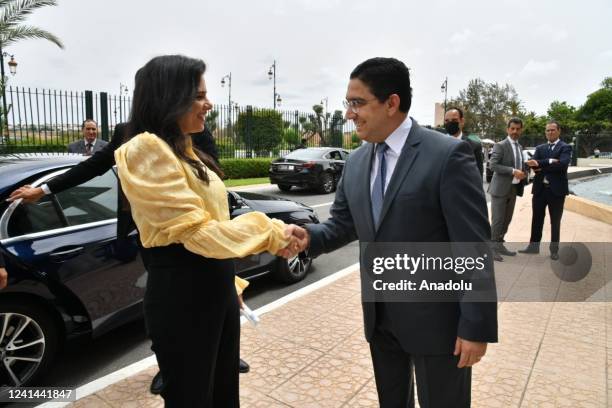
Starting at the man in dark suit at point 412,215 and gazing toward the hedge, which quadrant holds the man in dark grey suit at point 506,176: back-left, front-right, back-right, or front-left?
front-right

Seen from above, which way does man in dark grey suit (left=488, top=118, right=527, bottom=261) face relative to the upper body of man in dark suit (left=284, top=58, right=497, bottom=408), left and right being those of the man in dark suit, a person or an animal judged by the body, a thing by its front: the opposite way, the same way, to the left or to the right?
to the left

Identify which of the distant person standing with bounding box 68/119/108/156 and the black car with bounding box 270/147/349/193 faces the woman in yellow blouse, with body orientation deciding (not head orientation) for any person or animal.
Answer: the distant person standing

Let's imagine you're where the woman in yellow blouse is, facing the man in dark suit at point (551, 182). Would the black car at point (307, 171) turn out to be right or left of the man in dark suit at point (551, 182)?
left

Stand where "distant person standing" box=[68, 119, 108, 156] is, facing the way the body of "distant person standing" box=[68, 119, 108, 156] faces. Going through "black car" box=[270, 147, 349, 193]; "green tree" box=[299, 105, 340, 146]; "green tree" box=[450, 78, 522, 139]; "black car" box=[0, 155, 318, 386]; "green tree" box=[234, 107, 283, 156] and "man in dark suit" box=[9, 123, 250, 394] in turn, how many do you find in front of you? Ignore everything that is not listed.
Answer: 2

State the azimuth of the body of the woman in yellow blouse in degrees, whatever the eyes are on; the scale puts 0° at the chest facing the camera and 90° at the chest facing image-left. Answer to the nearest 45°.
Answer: approximately 270°

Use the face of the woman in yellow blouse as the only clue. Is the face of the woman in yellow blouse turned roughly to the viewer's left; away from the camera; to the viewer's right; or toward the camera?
to the viewer's right

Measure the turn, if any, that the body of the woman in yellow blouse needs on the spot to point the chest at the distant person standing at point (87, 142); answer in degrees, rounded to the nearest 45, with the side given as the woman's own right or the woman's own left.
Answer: approximately 90° to the woman's own left

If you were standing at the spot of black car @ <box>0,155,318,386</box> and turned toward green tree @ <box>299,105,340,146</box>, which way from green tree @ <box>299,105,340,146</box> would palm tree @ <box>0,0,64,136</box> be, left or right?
left
